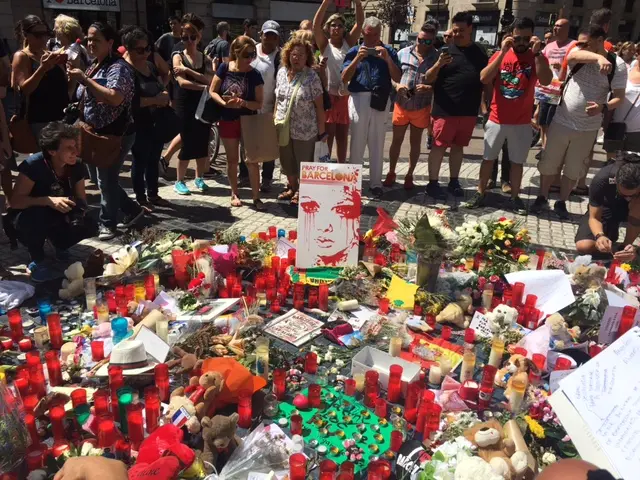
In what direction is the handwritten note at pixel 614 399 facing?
toward the camera

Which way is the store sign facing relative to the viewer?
toward the camera

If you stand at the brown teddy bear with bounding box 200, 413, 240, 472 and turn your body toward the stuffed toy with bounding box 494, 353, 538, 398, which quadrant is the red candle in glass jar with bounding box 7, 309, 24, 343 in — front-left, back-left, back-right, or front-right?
back-left

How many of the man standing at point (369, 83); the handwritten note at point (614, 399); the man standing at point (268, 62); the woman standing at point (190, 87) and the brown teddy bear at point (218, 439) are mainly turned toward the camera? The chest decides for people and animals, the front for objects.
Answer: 5

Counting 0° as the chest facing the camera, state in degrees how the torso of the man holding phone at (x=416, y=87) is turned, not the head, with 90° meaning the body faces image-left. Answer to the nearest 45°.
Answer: approximately 0°

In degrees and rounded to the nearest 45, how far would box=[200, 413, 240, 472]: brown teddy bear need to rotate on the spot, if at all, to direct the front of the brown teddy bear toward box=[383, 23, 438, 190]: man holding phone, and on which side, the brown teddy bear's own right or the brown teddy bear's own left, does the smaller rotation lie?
approximately 135° to the brown teddy bear's own left

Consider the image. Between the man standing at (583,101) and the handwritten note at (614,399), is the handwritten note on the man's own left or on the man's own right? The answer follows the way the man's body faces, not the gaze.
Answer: on the man's own left

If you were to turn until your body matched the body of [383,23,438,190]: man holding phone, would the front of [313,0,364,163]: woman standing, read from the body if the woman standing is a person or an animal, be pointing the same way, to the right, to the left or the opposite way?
the same way

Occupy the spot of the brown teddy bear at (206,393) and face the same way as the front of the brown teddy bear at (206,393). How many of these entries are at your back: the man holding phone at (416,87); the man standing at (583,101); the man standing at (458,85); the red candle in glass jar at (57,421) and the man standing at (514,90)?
4

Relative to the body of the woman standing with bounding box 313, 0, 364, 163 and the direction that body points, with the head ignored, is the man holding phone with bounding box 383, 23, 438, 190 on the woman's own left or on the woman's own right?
on the woman's own left

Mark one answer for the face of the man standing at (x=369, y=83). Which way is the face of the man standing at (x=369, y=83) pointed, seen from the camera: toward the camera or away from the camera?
toward the camera

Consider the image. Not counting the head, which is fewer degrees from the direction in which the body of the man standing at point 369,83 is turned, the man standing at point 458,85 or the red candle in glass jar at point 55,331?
the red candle in glass jar

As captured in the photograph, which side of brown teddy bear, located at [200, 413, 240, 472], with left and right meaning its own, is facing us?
front

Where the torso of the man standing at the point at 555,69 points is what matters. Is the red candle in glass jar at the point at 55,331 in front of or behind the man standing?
in front
